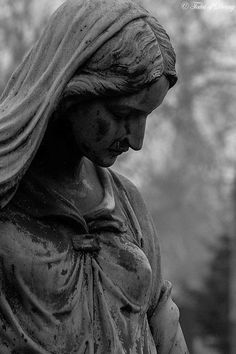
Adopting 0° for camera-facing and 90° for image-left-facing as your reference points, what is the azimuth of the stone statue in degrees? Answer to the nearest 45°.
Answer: approximately 315°

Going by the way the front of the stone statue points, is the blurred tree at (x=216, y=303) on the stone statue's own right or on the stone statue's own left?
on the stone statue's own left
